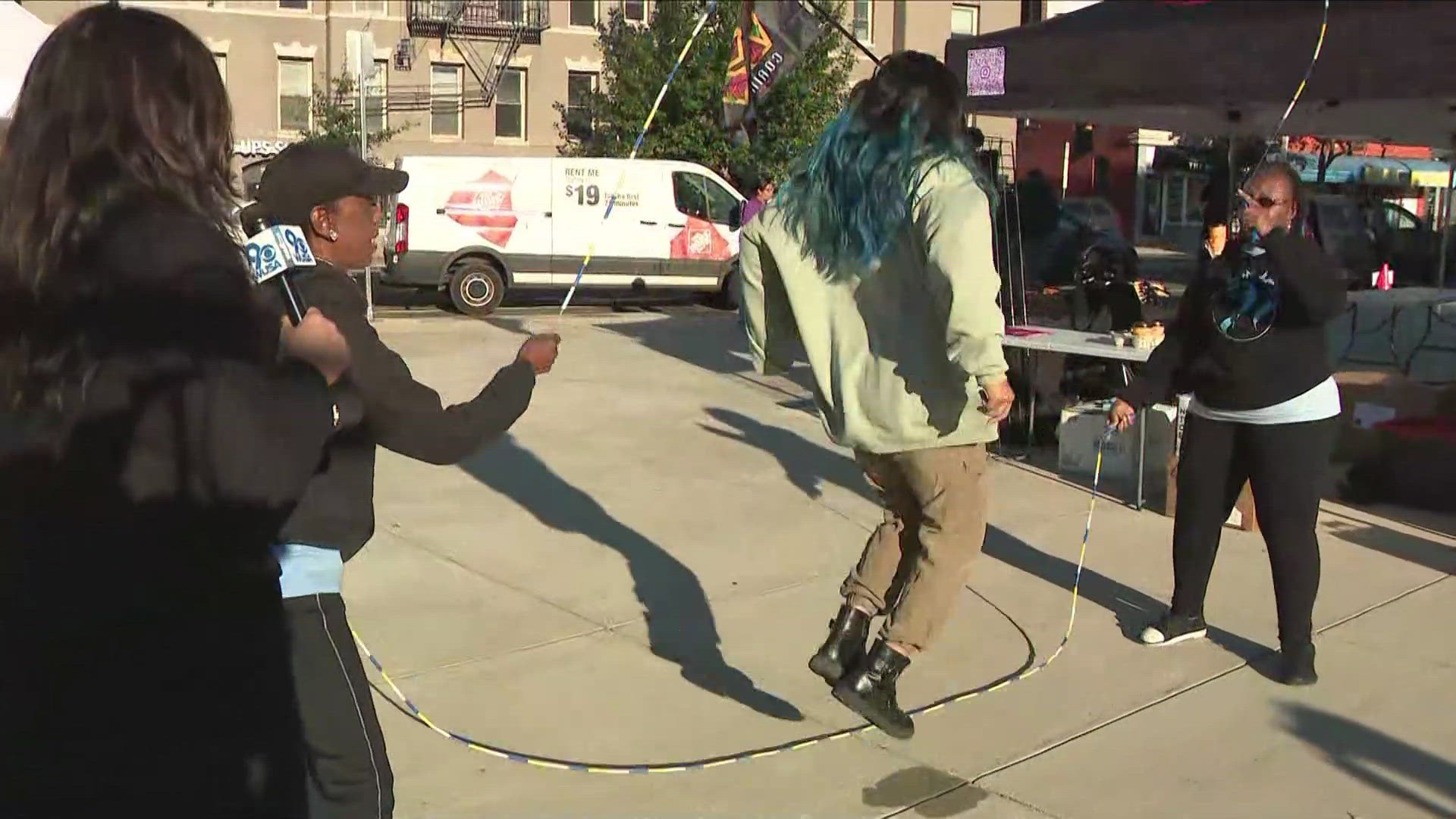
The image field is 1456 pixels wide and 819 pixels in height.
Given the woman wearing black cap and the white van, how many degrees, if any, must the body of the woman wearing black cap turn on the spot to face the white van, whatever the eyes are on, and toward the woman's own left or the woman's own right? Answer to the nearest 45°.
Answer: approximately 90° to the woman's own left

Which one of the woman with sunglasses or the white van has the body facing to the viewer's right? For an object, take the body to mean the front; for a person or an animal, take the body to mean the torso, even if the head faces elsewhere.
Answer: the white van

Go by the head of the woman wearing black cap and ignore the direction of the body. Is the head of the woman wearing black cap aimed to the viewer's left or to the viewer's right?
to the viewer's right

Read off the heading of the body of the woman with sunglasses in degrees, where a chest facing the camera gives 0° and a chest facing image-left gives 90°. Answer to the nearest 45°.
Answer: approximately 45°

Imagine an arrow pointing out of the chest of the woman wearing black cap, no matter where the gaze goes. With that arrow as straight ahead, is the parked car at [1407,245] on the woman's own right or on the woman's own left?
on the woman's own left

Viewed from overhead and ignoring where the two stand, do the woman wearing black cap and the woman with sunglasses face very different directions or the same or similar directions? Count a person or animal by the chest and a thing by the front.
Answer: very different directions

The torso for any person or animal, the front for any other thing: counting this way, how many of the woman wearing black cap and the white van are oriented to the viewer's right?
2

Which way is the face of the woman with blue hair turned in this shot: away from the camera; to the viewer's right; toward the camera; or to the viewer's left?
away from the camera

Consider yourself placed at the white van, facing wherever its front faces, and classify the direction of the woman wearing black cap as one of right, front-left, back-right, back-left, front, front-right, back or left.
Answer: right

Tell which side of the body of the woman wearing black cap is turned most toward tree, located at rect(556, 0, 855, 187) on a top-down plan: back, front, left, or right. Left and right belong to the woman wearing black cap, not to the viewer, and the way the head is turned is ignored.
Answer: left

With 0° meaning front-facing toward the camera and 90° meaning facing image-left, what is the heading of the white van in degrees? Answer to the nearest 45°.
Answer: approximately 270°

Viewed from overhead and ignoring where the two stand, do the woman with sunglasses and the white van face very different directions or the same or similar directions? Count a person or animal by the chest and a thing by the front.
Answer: very different directions

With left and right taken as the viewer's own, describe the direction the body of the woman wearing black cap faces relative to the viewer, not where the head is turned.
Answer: facing to the right of the viewer

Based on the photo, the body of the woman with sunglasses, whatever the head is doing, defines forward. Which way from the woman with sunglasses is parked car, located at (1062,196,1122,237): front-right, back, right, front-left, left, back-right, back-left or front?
back-right
